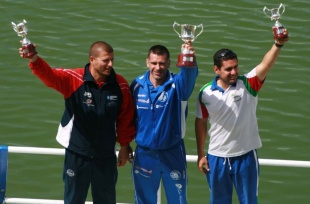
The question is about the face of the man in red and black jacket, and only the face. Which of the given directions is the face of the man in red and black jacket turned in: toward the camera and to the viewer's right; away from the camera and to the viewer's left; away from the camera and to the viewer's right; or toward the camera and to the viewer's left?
toward the camera and to the viewer's right

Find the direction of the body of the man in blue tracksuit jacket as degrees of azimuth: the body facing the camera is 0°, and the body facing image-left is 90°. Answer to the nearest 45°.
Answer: approximately 0°

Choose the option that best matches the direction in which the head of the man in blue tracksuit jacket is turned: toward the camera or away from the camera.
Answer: toward the camera

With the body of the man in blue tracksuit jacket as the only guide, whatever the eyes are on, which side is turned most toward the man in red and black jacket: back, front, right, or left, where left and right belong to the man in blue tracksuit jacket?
right
